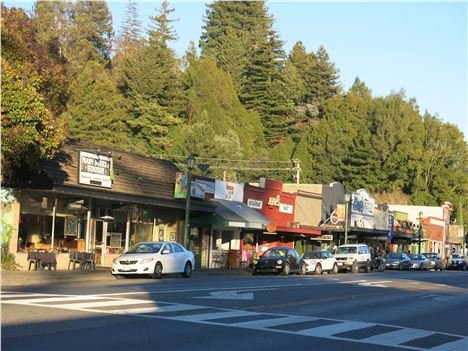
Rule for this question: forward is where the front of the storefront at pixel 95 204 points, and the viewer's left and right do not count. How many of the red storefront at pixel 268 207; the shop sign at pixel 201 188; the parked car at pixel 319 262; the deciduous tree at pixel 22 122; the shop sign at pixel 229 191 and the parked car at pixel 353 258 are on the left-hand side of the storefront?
5

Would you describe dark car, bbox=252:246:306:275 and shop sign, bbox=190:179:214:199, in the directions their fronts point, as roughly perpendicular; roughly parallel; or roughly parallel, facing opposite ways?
roughly perpendicular

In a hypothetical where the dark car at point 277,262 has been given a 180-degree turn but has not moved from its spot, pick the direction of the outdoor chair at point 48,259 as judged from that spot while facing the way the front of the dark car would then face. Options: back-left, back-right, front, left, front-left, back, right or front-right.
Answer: back

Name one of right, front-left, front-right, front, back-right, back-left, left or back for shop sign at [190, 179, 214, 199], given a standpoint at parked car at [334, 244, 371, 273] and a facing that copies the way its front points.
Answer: front

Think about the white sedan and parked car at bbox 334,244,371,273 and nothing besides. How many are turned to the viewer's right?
0

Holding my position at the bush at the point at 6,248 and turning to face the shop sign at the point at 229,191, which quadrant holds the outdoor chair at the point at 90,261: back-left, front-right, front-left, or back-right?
front-right

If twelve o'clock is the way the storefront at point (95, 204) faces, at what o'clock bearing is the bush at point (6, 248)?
The bush is roughly at 3 o'clock from the storefront.

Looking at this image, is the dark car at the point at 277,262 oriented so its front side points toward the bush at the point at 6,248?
yes

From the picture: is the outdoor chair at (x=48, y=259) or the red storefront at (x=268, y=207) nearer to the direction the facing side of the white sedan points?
the outdoor chair

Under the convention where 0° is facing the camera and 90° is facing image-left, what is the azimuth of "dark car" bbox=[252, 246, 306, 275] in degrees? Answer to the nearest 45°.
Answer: approximately 45°

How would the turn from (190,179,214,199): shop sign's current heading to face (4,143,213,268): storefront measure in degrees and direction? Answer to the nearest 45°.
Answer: approximately 90° to its right

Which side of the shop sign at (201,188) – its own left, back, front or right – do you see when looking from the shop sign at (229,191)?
left

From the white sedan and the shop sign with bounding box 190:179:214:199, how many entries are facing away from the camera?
0

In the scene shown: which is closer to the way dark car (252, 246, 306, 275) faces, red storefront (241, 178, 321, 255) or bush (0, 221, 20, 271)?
the bush

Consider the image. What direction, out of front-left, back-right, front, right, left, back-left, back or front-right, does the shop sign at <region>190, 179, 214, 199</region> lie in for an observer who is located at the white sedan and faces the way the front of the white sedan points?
back-right

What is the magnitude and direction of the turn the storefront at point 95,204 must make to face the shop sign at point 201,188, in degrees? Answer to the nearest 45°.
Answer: approximately 90° to its left

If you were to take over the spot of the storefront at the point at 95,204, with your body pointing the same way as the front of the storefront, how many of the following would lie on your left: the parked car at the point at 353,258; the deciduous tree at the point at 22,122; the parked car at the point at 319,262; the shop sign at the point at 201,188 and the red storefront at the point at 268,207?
4

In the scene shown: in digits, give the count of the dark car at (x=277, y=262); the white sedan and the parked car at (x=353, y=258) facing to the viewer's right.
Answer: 0
